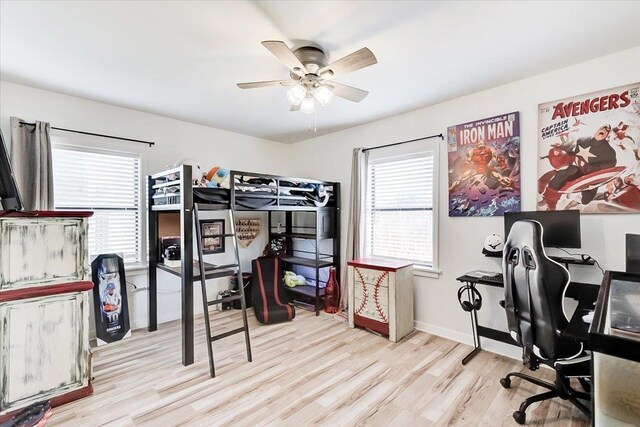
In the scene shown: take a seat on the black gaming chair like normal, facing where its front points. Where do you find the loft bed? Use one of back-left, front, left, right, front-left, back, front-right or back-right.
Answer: back-left

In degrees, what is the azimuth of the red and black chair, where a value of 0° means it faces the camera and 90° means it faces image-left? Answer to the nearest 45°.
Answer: approximately 315°

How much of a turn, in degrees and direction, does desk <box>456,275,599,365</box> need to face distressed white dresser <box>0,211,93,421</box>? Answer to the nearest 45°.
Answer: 0° — it already faces it

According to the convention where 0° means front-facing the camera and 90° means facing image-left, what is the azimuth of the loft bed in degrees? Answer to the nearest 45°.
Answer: approximately 315°

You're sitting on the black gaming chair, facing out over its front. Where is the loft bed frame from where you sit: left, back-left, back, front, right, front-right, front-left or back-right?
back-left

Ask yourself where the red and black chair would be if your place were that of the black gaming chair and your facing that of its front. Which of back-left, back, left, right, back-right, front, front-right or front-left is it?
back-left

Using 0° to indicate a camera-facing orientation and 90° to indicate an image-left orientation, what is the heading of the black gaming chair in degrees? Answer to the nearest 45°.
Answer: approximately 225°

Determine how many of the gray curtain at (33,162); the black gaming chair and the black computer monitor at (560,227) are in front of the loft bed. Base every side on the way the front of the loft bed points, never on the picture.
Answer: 2

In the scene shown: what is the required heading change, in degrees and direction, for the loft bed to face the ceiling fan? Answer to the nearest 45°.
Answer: approximately 45° to its right
